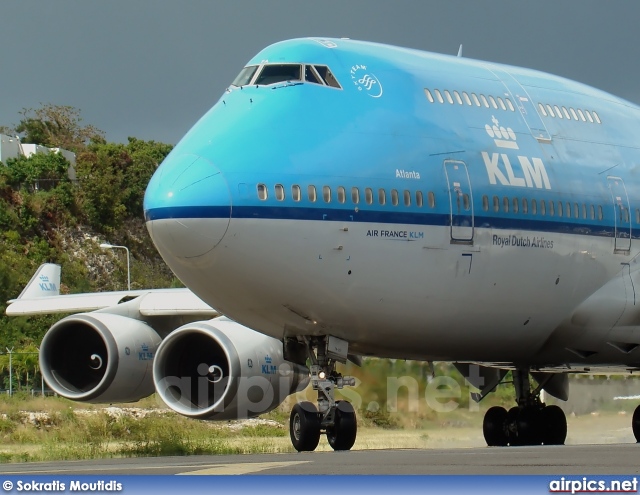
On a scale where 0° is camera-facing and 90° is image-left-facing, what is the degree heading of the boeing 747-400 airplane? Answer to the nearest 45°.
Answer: approximately 45°
